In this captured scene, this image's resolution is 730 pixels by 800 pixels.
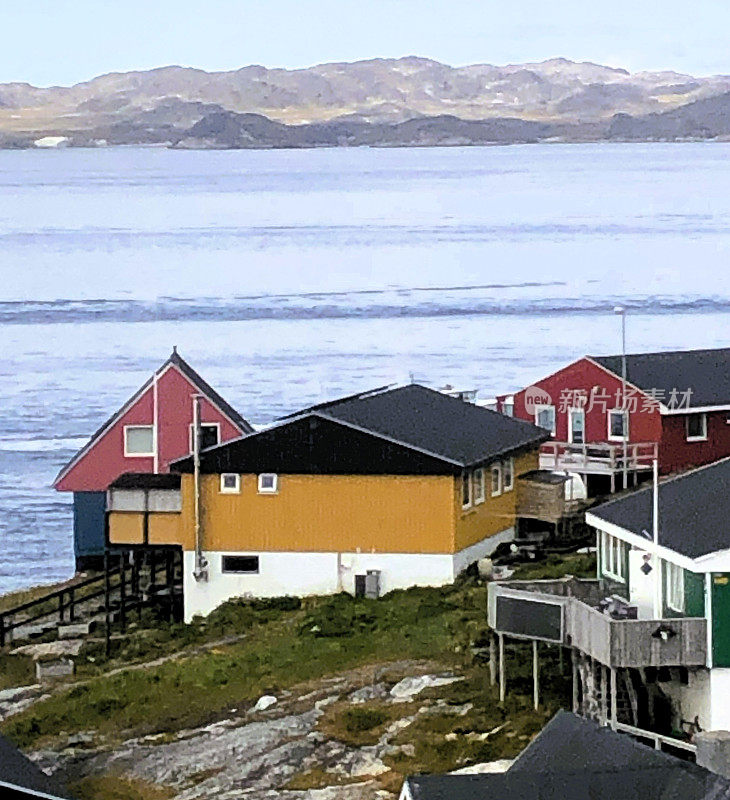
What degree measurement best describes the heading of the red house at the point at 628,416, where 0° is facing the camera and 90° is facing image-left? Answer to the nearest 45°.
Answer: approximately 45°

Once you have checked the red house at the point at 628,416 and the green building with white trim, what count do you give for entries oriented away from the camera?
0

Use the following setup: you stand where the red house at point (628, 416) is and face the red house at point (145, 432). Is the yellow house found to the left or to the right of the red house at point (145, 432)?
left

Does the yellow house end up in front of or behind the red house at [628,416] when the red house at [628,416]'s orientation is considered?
in front

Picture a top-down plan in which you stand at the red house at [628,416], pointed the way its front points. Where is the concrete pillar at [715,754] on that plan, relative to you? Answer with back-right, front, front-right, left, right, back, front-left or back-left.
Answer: front-left

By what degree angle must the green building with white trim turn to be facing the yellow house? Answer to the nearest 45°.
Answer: approximately 90° to its right

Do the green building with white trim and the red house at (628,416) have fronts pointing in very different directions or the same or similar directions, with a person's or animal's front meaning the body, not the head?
same or similar directions

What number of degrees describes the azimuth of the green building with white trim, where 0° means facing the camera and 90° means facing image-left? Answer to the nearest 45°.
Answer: approximately 45°

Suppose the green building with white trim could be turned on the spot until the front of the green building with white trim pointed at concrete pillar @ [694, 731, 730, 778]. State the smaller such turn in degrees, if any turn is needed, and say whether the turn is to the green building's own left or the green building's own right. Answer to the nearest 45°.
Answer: approximately 45° to the green building's own left

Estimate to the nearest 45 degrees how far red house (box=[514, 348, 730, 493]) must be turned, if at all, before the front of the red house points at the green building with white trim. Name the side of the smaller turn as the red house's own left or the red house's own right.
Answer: approximately 45° to the red house's own left

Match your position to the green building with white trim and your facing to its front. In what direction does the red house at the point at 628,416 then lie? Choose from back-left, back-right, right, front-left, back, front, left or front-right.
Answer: back-right
